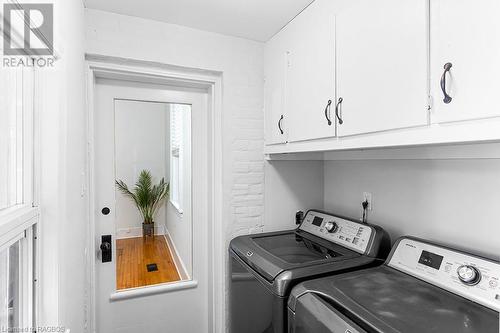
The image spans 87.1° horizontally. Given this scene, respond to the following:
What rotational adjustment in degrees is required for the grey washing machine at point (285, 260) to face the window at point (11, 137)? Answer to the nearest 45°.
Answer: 0° — it already faces it

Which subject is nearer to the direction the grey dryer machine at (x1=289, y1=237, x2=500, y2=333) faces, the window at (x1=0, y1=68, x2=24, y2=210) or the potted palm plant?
the window

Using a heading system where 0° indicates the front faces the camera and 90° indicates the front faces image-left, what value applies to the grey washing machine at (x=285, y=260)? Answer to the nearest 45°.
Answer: approximately 45°

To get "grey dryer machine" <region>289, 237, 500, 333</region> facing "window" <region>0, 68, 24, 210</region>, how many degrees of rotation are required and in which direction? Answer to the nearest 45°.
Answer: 0° — it already faces it

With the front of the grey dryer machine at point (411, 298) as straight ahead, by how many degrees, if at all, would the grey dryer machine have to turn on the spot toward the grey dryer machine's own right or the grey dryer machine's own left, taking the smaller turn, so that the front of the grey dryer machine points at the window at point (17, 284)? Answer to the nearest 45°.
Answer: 0° — it already faces it
